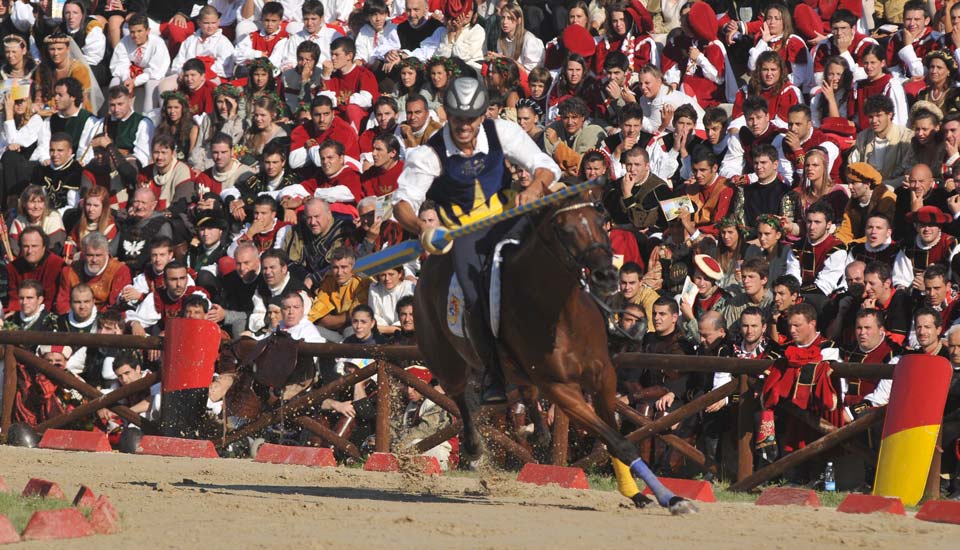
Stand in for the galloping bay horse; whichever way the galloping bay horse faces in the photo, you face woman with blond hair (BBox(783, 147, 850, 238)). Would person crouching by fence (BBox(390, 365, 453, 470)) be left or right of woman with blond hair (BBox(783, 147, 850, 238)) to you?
left

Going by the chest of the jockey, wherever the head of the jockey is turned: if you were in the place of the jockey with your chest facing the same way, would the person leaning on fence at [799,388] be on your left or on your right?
on your left

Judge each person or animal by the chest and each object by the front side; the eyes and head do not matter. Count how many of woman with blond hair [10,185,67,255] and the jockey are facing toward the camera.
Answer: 2

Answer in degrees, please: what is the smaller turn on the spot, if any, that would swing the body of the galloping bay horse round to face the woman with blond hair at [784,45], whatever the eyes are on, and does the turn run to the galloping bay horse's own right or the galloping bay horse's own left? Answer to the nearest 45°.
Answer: approximately 135° to the galloping bay horse's own left

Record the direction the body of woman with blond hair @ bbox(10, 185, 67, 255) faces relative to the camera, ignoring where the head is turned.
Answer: toward the camera

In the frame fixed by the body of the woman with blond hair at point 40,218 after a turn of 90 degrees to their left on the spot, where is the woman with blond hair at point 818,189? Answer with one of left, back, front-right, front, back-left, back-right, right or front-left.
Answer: front-right

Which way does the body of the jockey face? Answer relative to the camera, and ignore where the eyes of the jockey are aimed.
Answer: toward the camera

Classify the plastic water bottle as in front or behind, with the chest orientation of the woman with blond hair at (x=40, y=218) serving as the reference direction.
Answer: in front

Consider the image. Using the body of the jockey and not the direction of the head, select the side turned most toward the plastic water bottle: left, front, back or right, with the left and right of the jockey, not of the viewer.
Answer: left

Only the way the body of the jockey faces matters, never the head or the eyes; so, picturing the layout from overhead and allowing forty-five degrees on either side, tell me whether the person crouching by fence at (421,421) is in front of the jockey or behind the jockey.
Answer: behind
